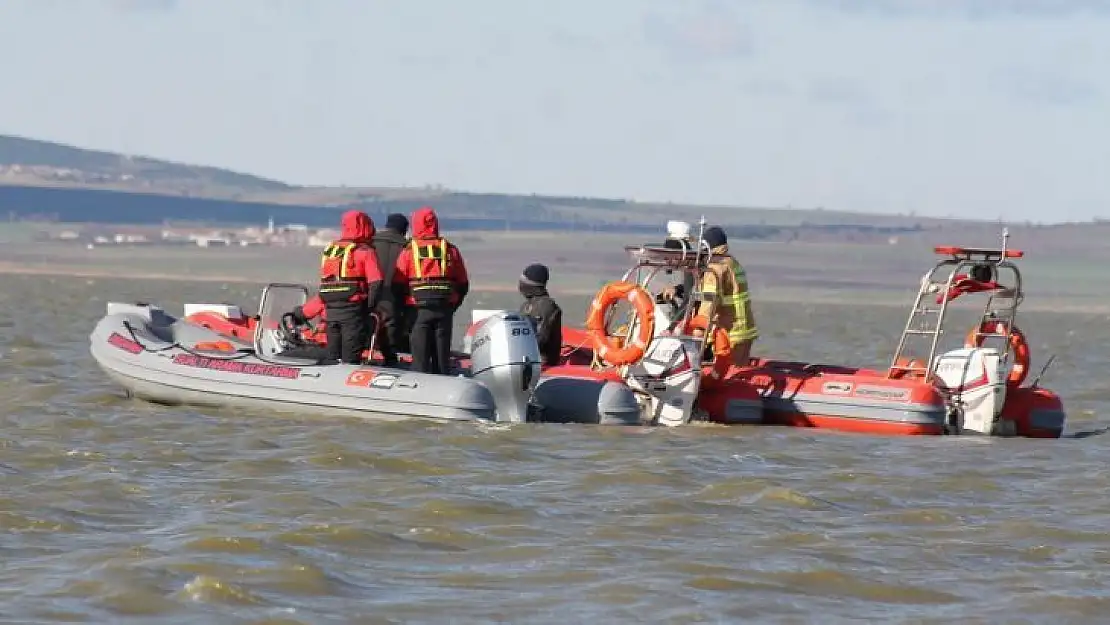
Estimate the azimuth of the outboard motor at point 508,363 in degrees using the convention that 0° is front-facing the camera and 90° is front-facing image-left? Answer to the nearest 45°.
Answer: approximately 135°

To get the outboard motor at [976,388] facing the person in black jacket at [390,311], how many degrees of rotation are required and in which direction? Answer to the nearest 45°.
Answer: approximately 45° to its left

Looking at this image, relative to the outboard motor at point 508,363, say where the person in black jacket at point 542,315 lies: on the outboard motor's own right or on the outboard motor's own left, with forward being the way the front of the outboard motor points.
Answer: on the outboard motor's own right

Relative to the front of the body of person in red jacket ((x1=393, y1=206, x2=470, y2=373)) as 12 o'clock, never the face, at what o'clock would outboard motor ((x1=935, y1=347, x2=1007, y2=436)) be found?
The outboard motor is roughly at 3 o'clock from the person in red jacket.

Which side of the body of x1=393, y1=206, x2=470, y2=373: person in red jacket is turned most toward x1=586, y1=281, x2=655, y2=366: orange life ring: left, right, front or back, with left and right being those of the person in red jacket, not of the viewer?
right

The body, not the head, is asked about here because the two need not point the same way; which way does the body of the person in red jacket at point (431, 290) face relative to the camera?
away from the camera

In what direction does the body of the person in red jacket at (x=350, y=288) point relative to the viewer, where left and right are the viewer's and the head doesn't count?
facing away from the viewer and to the right of the viewer

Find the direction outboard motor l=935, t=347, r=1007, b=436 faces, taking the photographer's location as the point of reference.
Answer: facing away from the viewer and to the left of the viewer

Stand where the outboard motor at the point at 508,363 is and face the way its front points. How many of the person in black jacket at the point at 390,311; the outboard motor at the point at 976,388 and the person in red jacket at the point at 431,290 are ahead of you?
2
